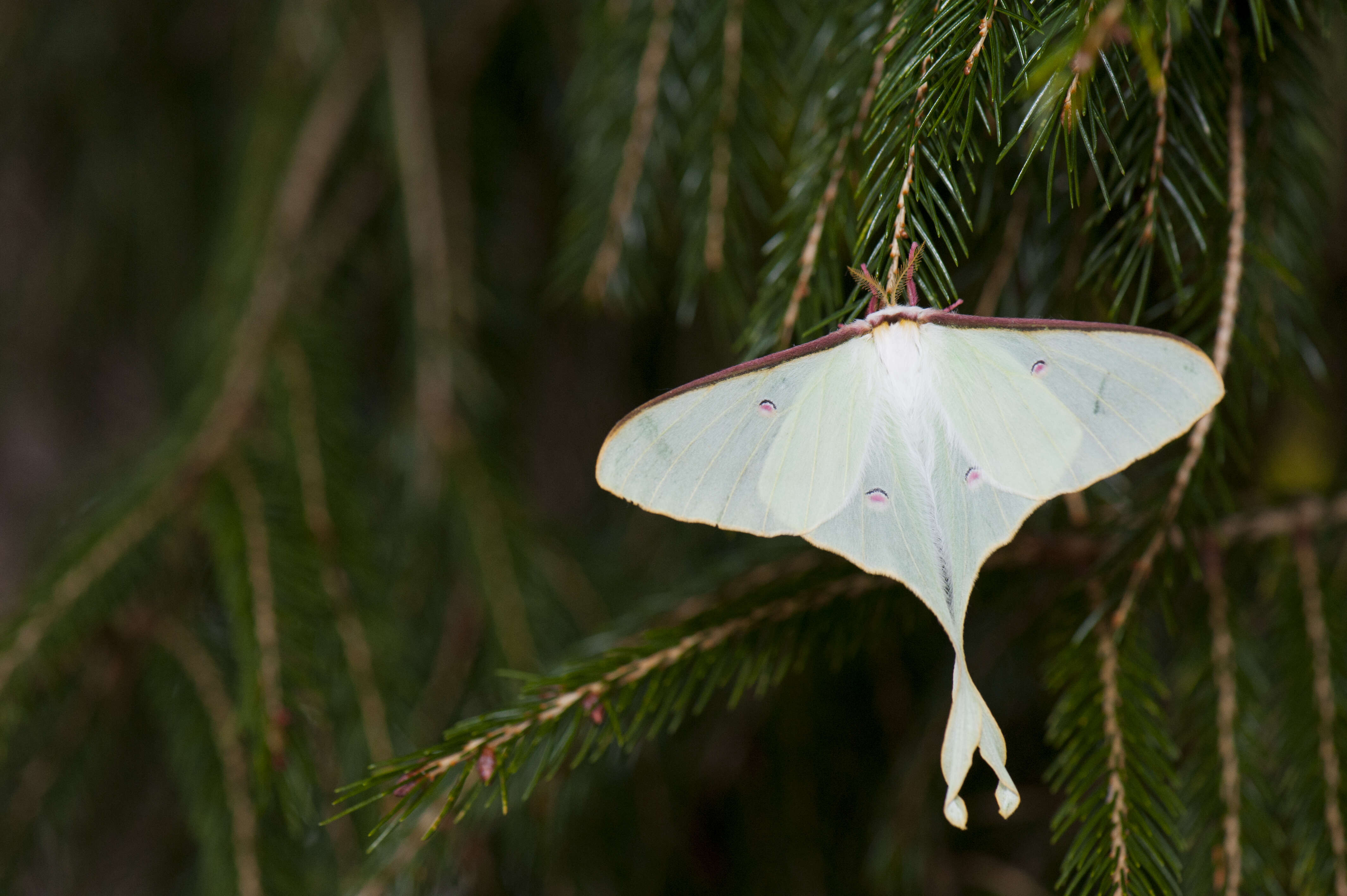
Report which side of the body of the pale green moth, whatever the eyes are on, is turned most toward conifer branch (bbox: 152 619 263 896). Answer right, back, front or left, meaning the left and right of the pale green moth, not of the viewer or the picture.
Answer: left

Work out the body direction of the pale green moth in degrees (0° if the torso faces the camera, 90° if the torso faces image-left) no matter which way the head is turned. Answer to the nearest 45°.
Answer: approximately 180°
